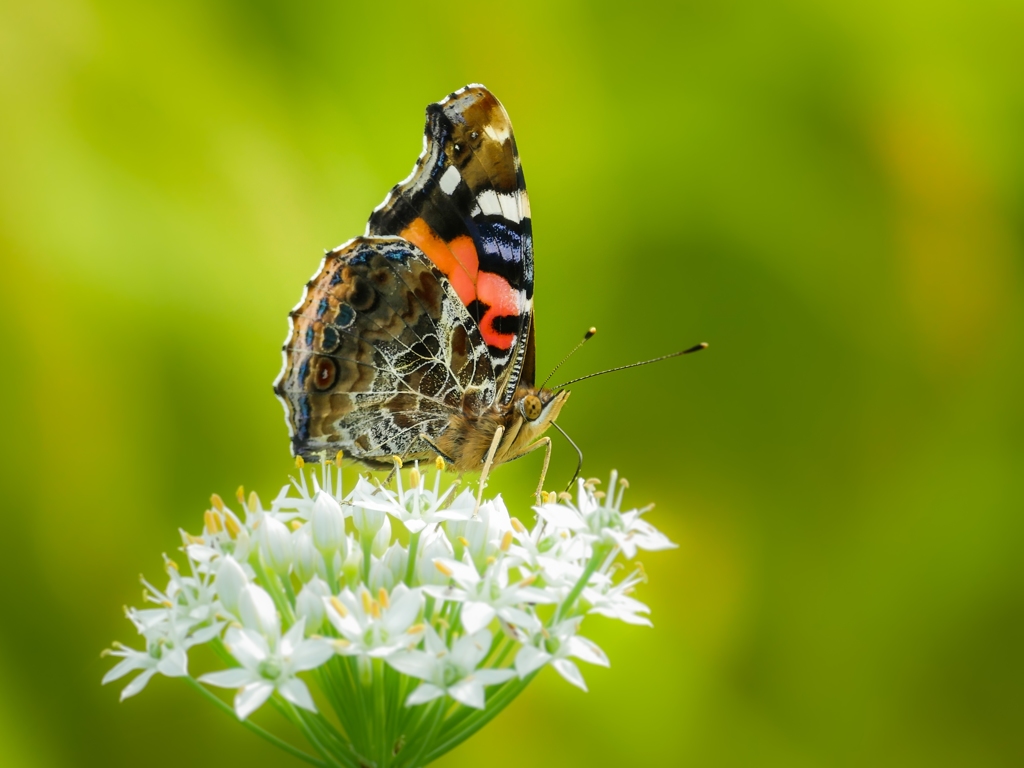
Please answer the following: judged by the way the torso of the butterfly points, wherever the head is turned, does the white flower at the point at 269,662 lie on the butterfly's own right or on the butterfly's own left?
on the butterfly's own right

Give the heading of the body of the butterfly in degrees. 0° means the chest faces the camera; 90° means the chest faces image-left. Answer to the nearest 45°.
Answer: approximately 270°
